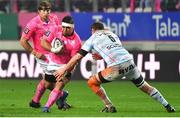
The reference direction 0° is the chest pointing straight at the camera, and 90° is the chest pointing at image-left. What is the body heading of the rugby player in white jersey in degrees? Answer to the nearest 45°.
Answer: approximately 135°

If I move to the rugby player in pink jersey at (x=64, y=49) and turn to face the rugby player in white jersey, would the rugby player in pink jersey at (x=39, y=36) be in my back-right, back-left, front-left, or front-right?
back-left

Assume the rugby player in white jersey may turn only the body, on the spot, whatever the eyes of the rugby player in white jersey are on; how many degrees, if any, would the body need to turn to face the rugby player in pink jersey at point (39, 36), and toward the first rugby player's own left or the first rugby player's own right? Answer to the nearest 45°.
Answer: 0° — they already face them
